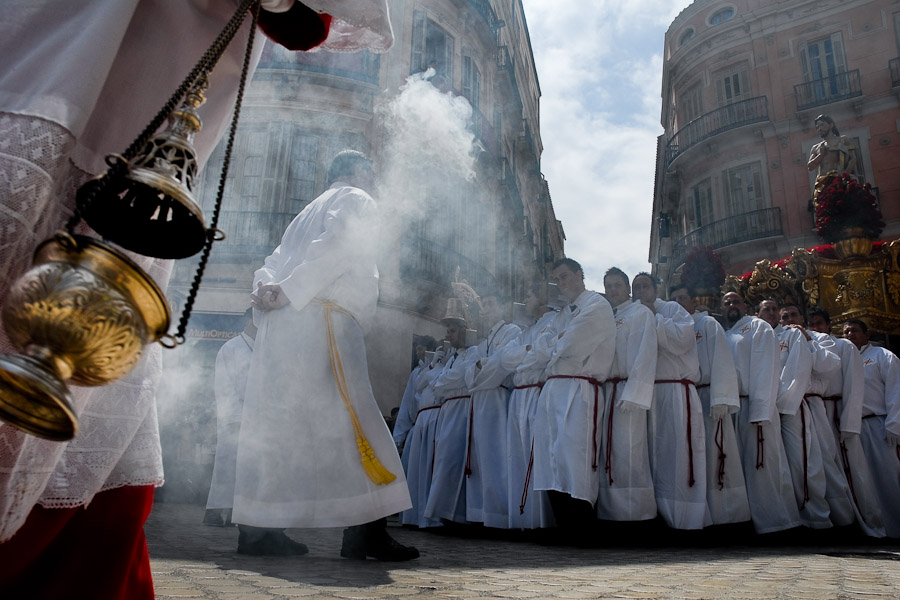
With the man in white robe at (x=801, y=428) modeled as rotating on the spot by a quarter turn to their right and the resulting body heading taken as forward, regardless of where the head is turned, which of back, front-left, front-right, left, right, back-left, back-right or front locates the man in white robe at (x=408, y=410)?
front-left

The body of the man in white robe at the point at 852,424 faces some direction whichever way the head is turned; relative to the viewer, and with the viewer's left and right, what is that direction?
facing the viewer and to the left of the viewer

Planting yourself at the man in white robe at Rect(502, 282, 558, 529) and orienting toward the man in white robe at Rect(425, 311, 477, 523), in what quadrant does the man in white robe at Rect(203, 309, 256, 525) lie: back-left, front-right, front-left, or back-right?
front-left

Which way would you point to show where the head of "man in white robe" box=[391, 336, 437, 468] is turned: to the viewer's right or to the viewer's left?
to the viewer's left

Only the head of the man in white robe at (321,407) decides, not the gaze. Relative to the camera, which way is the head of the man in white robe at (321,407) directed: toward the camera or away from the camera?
away from the camera

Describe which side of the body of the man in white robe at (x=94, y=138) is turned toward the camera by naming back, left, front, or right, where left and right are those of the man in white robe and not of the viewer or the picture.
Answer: right

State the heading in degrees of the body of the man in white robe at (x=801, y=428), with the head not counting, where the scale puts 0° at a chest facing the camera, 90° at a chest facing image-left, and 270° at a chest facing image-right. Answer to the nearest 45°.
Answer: approximately 45°
